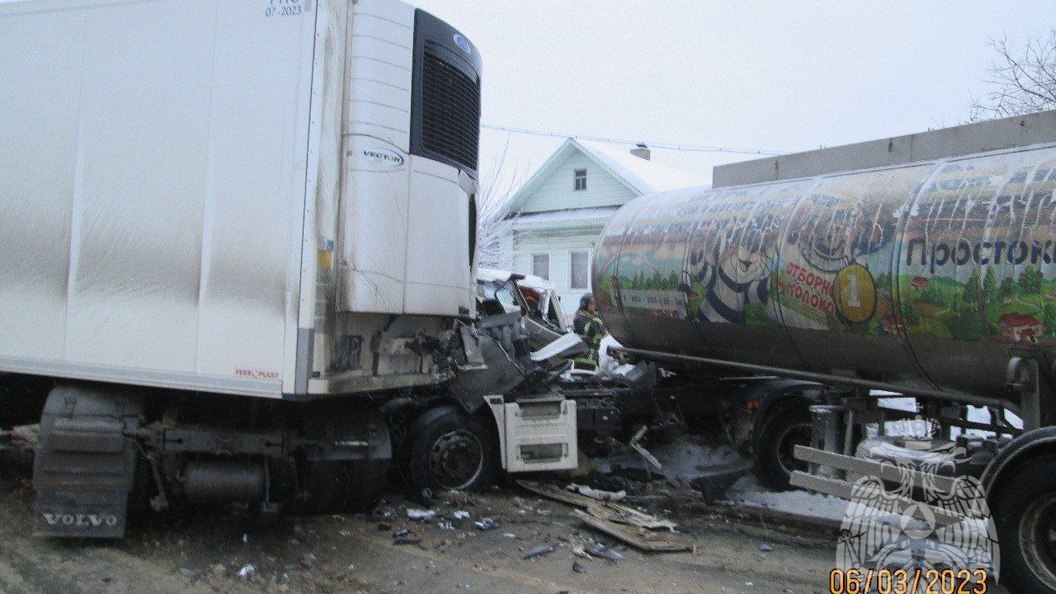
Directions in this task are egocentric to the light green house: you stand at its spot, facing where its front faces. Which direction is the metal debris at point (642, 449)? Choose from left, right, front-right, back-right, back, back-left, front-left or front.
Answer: front-left

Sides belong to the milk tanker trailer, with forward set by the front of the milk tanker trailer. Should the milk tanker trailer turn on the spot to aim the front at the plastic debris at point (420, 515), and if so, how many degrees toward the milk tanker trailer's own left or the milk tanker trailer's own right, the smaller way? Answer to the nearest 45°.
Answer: approximately 45° to the milk tanker trailer's own left

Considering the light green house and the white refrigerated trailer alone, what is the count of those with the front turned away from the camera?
0

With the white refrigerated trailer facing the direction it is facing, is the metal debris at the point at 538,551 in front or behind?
in front

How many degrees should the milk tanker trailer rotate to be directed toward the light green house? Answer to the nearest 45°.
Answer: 0° — it already faces it

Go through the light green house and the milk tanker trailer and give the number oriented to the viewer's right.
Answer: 0

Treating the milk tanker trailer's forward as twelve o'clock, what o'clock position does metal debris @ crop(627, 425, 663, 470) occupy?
The metal debris is roughly at 12 o'clock from the milk tanker trailer.

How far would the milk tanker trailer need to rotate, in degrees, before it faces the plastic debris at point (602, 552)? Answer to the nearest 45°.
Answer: approximately 90° to its left

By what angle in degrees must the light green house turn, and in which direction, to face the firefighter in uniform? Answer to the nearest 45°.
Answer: approximately 45° to its left

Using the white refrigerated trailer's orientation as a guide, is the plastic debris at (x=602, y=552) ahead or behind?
ahead

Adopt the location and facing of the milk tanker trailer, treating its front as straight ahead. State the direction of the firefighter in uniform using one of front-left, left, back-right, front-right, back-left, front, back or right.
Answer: front

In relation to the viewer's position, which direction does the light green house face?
facing the viewer and to the left of the viewer

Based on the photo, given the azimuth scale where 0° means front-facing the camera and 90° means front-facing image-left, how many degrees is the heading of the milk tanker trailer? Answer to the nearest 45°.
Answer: approximately 135°

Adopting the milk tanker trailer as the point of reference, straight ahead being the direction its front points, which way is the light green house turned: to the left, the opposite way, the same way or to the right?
to the left

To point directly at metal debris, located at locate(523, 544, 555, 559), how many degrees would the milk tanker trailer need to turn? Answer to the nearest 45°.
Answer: approximately 45° to its left
